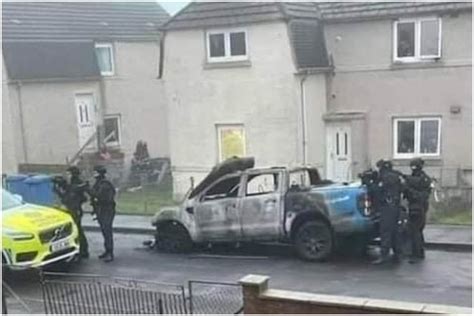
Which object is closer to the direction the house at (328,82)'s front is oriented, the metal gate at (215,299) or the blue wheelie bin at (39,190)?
the metal gate

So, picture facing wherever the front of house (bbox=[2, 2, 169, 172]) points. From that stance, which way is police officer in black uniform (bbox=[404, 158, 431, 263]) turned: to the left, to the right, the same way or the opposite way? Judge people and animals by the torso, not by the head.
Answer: to the right

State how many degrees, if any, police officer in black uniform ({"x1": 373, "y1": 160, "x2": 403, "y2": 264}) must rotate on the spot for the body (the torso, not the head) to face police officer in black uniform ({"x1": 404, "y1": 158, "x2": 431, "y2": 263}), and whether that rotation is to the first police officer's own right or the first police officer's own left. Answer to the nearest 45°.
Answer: approximately 90° to the first police officer's own right

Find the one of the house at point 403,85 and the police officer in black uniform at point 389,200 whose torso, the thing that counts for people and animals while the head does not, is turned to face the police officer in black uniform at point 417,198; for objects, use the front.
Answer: the house

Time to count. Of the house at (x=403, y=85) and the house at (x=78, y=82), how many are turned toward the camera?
2

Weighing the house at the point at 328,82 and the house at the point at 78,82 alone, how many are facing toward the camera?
2

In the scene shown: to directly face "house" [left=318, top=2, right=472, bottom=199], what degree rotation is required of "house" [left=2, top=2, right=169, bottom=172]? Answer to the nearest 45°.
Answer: approximately 45° to its left

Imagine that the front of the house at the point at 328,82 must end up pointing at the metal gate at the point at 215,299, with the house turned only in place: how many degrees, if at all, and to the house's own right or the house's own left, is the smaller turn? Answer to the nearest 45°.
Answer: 0° — it already faces it
